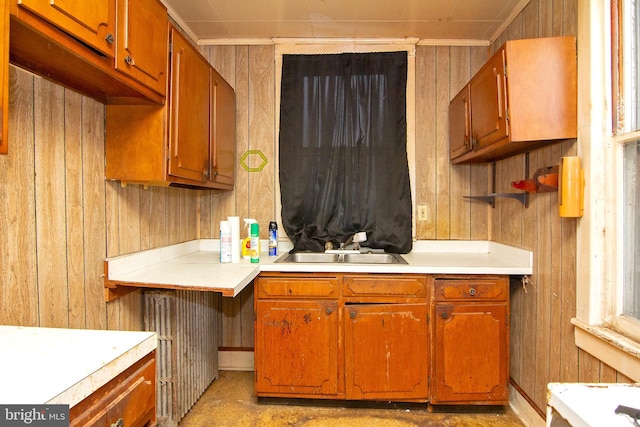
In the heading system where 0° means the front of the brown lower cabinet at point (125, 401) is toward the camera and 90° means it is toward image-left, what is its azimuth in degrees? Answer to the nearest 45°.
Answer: approximately 315°

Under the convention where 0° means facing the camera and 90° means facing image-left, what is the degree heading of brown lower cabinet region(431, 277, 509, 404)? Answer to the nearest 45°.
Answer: approximately 0°

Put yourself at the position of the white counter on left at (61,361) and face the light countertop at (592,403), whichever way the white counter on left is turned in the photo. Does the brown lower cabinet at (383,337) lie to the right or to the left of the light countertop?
left

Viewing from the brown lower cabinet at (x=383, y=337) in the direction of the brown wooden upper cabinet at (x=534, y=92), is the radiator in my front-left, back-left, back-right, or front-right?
back-right

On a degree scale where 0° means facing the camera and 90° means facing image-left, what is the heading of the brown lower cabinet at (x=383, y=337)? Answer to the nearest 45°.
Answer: approximately 0°

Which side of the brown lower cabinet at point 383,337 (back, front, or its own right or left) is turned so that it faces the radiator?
right

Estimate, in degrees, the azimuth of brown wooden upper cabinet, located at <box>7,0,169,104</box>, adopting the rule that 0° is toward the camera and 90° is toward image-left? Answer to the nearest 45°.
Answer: approximately 315°

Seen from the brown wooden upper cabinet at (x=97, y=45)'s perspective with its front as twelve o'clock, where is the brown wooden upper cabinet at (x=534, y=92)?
the brown wooden upper cabinet at (x=534, y=92) is roughly at 11 o'clock from the brown wooden upper cabinet at (x=97, y=45).

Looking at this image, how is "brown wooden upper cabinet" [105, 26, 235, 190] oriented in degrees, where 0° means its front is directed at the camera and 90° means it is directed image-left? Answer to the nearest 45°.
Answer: approximately 315°

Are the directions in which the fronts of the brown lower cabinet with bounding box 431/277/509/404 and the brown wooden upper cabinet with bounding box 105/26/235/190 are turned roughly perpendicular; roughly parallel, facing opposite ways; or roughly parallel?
roughly perpendicular
